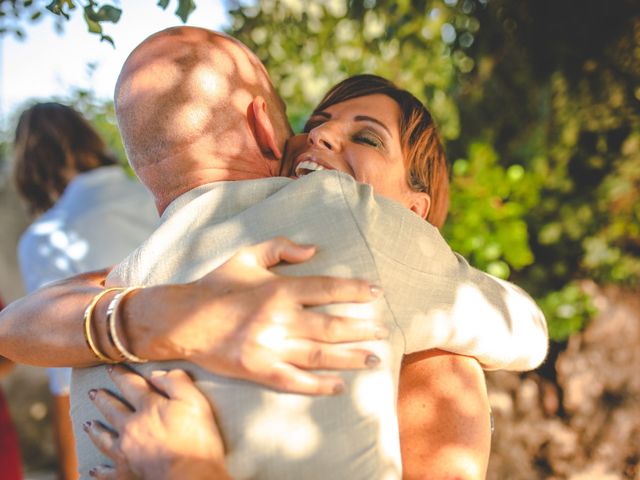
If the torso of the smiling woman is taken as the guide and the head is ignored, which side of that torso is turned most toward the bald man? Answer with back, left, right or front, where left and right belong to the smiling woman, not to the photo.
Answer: front

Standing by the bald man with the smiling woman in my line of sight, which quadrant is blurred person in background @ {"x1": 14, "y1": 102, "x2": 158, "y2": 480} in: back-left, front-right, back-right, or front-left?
front-left

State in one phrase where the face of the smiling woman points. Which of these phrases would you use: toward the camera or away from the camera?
toward the camera

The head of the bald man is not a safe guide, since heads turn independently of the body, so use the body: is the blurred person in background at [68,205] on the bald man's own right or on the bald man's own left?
on the bald man's own left

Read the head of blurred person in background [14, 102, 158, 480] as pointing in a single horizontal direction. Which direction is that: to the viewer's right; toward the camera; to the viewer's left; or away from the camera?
away from the camera

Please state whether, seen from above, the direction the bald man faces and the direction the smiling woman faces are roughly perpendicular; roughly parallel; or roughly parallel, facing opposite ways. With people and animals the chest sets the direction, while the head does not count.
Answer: roughly parallel, facing opposite ways

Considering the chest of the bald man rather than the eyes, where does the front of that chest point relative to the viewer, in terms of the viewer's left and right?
facing away from the viewer and to the right of the viewer

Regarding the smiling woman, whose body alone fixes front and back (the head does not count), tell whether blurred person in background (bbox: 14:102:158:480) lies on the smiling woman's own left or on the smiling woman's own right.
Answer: on the smiling woman's own right

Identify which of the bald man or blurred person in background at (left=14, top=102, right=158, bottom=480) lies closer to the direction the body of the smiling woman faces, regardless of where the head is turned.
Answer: the bald man
